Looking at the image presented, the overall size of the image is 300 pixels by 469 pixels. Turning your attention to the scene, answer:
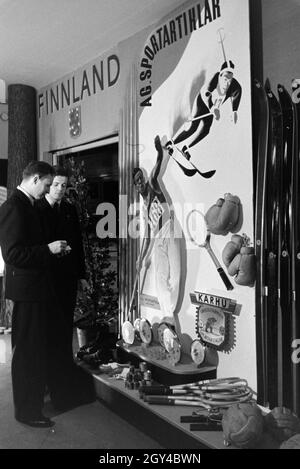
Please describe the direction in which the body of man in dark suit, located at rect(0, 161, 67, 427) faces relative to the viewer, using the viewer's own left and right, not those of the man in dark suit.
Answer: facing to the right of the viewer

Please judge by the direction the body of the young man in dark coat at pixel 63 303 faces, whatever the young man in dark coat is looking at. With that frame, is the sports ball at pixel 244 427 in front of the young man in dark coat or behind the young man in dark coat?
in front

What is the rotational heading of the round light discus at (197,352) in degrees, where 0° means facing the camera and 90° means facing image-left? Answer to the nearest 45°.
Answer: approximately 45°

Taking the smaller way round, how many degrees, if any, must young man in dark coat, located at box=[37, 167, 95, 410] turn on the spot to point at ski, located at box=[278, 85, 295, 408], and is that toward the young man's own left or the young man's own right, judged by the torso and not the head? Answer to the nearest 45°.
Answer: approximately 45° to the young man's own left

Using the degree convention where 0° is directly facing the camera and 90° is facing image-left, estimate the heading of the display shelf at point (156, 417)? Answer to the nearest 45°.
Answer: approximately 45°

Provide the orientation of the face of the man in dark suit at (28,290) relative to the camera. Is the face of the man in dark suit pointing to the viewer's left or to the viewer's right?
to the viewer's right

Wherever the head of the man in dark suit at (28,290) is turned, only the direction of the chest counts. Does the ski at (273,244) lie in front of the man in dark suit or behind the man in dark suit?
in front
